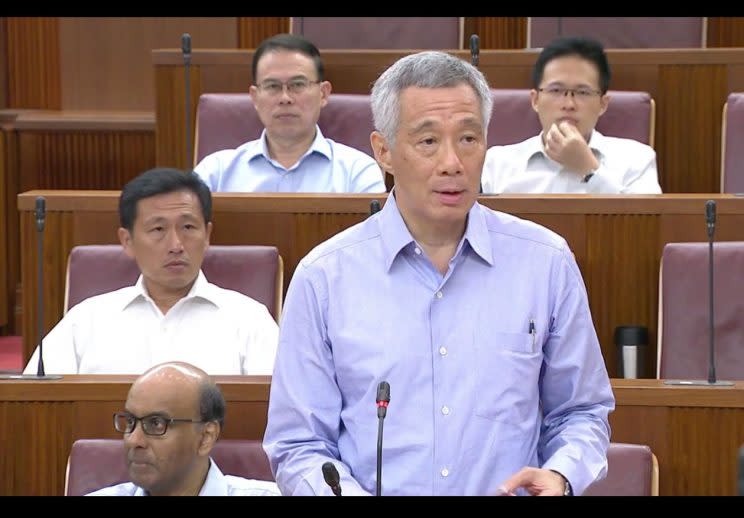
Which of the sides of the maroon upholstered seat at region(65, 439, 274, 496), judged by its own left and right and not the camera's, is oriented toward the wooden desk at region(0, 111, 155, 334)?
back

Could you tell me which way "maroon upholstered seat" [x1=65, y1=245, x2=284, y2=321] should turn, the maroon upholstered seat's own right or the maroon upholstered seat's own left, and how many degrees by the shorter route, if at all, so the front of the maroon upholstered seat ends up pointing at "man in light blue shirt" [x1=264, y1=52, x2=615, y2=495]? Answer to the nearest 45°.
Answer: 0° — it already faces them
